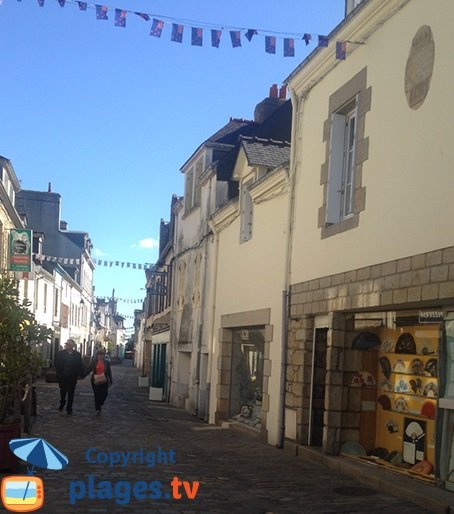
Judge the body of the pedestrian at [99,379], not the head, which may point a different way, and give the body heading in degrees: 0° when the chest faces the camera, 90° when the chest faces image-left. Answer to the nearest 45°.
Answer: approximately 0°

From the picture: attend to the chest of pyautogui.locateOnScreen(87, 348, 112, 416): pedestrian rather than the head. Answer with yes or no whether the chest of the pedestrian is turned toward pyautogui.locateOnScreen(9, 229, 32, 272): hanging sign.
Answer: no

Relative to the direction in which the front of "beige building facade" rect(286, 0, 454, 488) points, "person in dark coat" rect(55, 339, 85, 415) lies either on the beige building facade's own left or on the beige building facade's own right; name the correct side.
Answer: on the beige building facade's own right

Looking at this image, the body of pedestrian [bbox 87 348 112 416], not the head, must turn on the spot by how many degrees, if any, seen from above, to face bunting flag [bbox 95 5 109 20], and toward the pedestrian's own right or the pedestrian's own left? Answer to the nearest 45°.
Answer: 0° — they already face it

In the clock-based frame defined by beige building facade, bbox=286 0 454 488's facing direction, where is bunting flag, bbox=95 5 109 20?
The bunting flag is roughly at 1 o'clock from the beige building facade.

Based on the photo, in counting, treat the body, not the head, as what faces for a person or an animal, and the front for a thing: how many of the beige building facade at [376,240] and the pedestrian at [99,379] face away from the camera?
0

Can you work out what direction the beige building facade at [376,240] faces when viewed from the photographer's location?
facing the viewer and to the left of the viewer

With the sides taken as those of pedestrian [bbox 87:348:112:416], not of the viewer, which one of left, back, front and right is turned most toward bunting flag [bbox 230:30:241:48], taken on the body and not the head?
front

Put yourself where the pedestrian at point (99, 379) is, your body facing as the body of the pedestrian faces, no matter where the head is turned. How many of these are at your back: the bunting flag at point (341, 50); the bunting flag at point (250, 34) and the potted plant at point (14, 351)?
0

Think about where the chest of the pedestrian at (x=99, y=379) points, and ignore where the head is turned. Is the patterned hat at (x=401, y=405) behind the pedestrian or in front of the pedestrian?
in front
